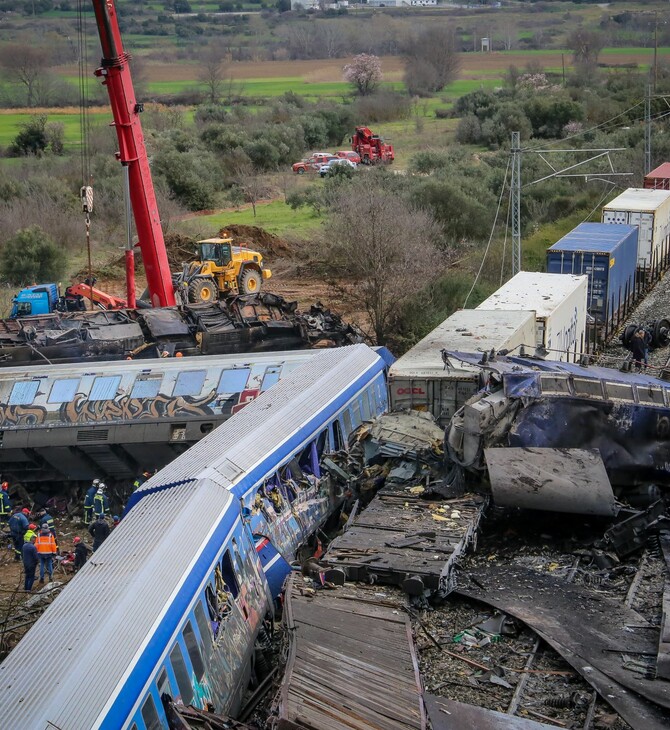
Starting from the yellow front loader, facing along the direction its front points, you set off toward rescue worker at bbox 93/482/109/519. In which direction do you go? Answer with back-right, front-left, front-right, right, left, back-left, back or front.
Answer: front-left

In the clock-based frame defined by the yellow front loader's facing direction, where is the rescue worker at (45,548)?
The rescue worker is roughly at 11 o'clock from the yellow front loader.

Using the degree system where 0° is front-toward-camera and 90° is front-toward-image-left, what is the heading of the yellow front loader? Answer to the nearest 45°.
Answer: approximately 45°

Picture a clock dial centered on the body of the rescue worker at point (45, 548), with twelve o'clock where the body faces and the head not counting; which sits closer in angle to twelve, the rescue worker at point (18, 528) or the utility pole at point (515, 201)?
the rescue worker
